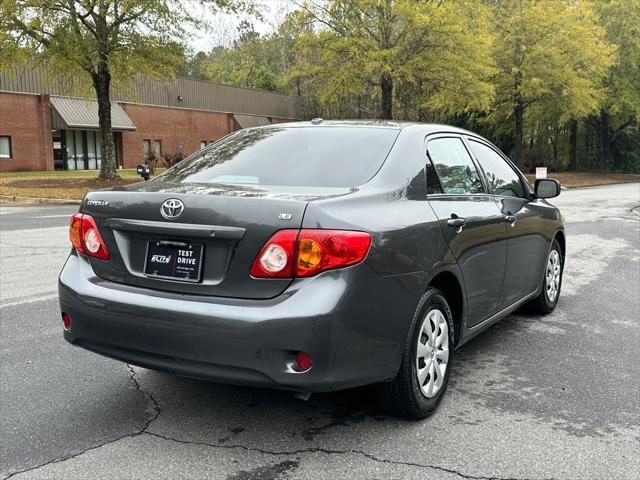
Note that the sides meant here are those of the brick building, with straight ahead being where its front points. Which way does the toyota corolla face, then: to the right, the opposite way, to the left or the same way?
to the left

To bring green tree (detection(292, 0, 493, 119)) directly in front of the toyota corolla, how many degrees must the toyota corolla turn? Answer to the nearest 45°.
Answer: approximately 45° to its left

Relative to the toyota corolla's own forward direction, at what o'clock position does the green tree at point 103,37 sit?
The green tree is roughly at 10 o'clock from the toyota corolla.

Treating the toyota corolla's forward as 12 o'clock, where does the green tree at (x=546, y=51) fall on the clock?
The green tree is roughly at 11 o'clock from the toyota corolla.

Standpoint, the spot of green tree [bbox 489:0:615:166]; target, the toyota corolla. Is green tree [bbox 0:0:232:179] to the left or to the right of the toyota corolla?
right

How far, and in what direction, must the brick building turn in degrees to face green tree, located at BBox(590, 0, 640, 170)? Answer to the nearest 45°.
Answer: approximately 45° to its left

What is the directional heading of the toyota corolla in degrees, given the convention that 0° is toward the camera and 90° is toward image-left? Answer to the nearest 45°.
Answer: approximately 225°

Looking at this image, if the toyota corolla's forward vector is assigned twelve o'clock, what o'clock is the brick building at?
The brick building is roughly at 10 o'clock from the toyota corolla.

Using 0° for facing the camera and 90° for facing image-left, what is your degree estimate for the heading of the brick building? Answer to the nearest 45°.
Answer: approximately 315°
